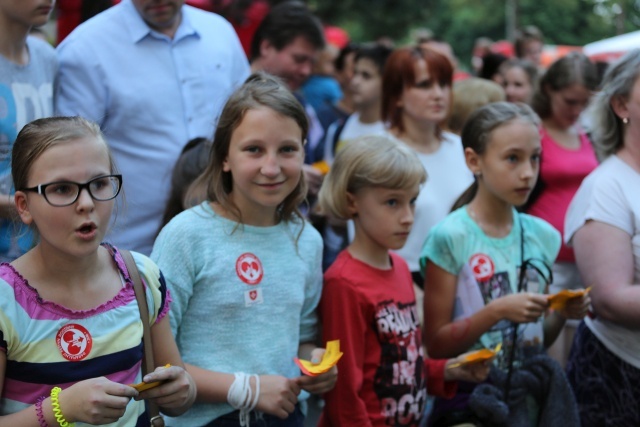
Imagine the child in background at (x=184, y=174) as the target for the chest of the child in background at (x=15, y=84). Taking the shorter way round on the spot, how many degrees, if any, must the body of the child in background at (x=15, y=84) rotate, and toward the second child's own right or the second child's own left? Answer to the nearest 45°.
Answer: approximately 45° to the second child's own left

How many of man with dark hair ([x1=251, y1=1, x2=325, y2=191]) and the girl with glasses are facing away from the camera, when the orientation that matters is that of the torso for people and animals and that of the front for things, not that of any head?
0

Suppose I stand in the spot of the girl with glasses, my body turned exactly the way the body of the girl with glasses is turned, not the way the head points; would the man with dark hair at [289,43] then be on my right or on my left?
on my left

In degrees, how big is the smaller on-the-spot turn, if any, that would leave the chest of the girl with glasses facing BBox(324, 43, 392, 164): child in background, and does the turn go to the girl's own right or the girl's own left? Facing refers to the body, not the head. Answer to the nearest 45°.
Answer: approximately 90° to the girl's own left

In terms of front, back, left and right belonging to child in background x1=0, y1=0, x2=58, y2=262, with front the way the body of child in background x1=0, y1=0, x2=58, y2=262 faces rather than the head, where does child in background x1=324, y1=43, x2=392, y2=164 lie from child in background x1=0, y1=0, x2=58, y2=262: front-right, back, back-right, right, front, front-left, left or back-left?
left

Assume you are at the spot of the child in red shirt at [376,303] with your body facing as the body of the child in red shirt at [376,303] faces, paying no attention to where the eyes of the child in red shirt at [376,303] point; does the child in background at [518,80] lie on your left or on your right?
on your left

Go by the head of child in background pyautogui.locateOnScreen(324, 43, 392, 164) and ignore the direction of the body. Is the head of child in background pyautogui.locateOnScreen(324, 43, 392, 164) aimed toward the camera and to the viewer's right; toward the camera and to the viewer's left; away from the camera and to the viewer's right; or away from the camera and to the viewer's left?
toward the camera and to the viewer's left

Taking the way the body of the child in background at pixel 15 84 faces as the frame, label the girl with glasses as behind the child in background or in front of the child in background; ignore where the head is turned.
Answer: in front

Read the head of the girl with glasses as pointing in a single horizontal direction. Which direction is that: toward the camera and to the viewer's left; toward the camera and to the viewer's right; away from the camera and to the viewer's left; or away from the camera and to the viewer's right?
toward the camera and to the viewer's right

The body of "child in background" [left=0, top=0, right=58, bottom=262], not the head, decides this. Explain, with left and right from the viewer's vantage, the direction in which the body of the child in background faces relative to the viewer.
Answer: facing the viewer and to the right of the viewer
